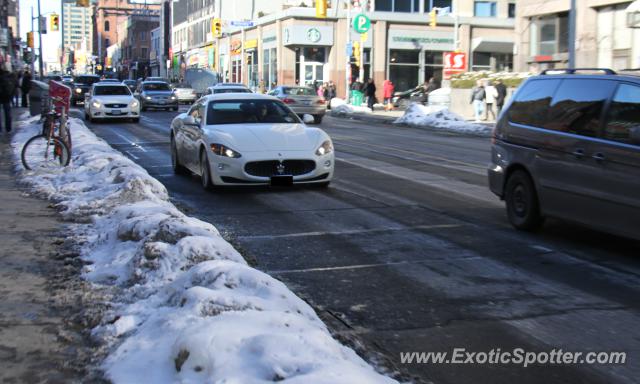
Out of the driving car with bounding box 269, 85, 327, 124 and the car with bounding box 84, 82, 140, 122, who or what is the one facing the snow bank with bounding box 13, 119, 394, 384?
the car with bounding box 84, 82, 140, 122

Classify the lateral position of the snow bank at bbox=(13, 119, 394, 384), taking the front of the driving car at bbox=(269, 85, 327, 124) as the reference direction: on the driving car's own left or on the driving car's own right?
on the driving car's own left

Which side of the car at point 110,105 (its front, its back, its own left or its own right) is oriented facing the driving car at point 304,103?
left

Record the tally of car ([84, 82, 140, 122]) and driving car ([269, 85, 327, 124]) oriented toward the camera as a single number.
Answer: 1

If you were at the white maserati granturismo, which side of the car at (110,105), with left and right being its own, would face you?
front

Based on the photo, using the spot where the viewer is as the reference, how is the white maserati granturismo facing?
facing the viewer and to the right of the viewer

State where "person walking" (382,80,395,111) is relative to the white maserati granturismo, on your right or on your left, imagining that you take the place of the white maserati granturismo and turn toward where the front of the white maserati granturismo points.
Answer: on your left

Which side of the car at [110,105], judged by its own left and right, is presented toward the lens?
front

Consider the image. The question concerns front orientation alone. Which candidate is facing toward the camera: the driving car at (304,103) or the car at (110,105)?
the car at (110,105)
